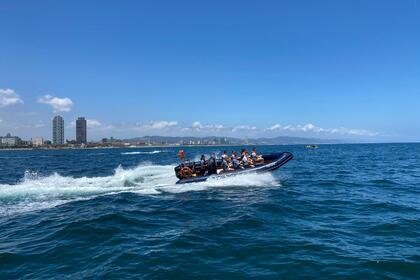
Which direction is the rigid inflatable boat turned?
to the viewer's right
